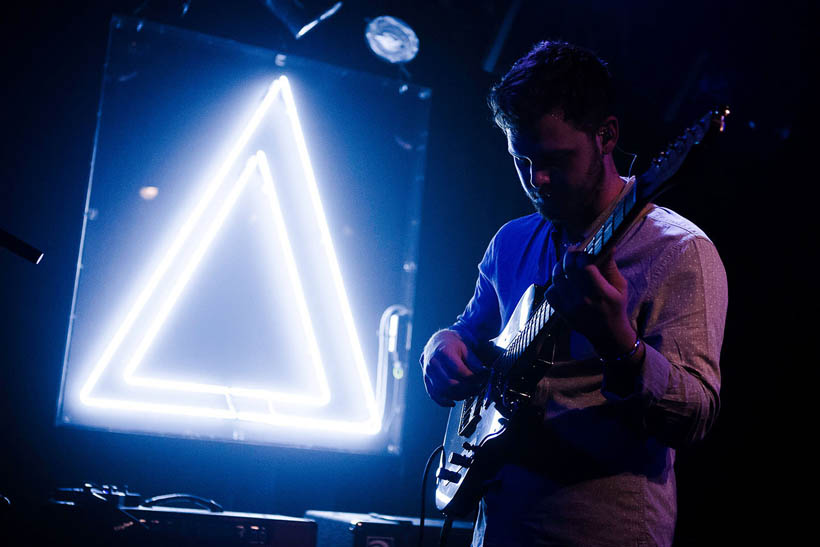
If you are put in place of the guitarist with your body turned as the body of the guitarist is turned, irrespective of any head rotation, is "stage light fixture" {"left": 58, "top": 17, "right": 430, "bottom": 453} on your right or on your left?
on your right

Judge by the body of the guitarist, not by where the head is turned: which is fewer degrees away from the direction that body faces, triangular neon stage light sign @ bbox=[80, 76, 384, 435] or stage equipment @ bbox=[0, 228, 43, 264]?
the stage equipment

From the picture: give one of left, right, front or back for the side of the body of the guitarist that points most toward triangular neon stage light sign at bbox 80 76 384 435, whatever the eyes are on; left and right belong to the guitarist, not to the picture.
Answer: right

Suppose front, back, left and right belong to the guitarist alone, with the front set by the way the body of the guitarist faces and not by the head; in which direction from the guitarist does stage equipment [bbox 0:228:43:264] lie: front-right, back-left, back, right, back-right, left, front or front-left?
front-right

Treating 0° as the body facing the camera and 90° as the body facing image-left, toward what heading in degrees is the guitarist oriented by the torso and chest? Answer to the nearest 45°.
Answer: approximately 45°
